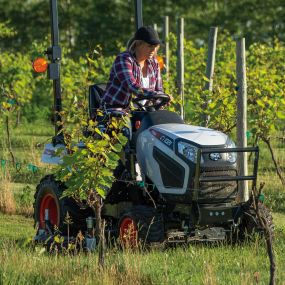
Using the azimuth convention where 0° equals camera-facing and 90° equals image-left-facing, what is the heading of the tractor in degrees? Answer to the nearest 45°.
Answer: approximately 315°

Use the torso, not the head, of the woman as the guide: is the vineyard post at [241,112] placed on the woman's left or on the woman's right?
on the woman's left

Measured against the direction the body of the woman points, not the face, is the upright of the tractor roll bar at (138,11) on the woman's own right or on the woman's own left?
on the woman's own left

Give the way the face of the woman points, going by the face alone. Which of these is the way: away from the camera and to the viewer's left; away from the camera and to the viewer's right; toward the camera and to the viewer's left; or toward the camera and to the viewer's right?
toward the camera and to the viewer's right

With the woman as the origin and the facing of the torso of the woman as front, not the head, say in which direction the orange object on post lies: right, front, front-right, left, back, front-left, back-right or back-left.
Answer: back-right

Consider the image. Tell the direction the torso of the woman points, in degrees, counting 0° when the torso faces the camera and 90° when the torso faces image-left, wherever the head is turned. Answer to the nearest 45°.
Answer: approximately 315°
